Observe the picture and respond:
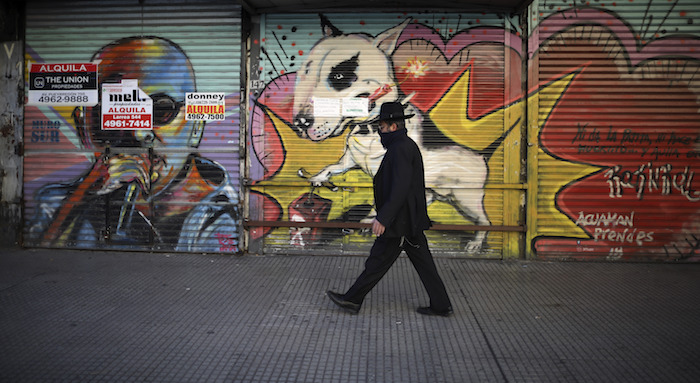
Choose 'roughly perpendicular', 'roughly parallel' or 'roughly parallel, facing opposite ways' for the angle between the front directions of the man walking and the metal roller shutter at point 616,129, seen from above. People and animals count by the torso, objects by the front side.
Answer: roughly perpendicular

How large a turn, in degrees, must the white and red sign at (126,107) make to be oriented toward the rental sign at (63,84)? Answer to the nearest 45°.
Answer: approximately 135° to its right

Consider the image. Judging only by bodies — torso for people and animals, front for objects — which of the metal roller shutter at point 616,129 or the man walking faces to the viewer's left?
the man walking

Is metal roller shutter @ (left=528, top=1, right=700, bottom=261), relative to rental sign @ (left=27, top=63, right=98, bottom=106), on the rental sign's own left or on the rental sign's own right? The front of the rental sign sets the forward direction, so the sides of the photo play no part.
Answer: on the rental sign's own left

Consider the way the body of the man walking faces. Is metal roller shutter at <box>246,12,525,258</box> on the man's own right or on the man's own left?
on the man's own right

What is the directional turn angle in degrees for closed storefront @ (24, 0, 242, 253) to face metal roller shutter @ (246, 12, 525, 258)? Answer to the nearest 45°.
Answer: approximately 45° to its left

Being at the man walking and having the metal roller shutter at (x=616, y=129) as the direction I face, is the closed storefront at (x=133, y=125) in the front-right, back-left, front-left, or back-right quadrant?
back-left

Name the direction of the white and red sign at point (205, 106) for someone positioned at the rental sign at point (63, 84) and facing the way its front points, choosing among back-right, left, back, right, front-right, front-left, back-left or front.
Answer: front-left

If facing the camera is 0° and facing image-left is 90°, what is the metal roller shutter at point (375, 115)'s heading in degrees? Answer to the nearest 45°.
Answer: approximately 0°

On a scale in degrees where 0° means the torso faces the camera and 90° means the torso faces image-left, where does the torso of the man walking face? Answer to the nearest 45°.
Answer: approximately 90°

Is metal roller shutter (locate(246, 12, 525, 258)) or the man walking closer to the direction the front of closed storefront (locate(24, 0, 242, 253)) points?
the man walking

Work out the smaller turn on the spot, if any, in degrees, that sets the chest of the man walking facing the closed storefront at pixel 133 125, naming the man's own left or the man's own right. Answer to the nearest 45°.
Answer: approximately 45° to the man's own right

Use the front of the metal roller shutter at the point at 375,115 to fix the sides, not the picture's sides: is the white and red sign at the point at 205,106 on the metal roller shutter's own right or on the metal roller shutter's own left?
on the metal roller shutter's own right
